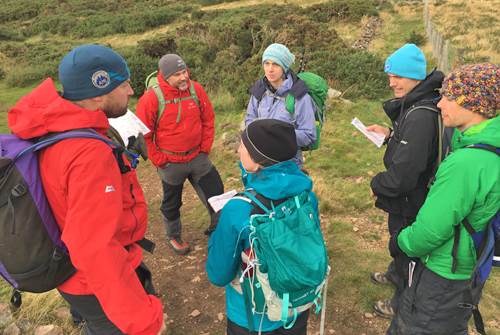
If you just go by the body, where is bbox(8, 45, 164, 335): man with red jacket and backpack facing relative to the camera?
to the viewer's right

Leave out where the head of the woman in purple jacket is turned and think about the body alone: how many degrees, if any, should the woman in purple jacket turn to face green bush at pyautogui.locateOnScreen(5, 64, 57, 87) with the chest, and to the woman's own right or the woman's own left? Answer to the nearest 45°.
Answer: approximately 90° to the woman's own right

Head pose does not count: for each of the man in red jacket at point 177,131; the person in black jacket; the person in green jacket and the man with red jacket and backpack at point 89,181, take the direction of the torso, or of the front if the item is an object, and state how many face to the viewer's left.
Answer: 2

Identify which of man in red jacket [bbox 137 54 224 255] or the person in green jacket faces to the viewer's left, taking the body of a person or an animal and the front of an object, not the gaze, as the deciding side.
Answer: the person in green jacket

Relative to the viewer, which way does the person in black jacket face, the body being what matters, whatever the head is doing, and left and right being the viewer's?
facing to the left of the viewer

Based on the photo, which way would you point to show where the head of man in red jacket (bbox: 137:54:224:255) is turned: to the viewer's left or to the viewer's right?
to the viewer's right

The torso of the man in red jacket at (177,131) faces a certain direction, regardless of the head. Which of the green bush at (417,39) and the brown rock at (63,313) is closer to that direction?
the brown rock
